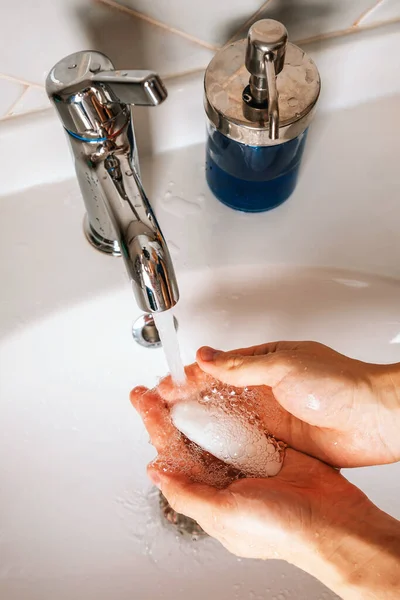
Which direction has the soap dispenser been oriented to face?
toward the camera
